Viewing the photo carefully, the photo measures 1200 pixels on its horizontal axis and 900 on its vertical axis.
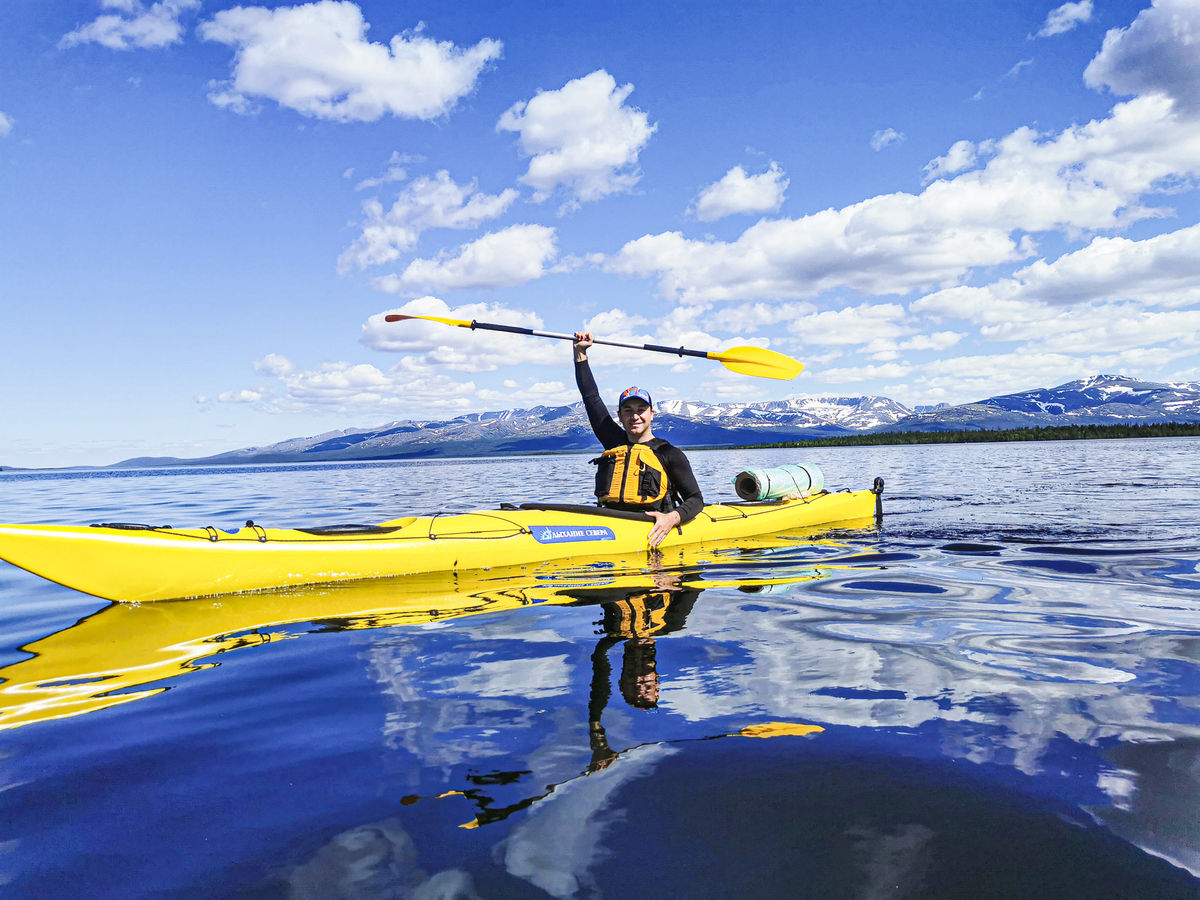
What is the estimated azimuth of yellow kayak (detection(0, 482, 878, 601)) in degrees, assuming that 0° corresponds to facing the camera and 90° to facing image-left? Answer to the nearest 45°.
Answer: approximately 45°

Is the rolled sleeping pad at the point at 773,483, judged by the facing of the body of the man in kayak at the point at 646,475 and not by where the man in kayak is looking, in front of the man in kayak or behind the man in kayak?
behind
